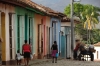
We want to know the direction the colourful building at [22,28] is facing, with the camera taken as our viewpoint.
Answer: facing the viewer and to the right of the viewer
